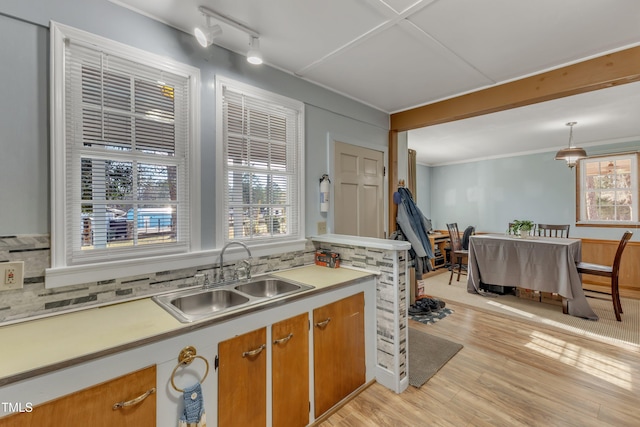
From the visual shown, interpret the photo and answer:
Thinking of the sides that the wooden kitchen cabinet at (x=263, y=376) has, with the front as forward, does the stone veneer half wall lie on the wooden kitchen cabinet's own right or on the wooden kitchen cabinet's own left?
on the wooden kitchen cabinet's own left

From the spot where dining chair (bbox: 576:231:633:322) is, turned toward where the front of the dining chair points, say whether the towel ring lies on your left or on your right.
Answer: on your left

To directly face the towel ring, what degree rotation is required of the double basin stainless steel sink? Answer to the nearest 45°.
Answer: approximately 45° to its right

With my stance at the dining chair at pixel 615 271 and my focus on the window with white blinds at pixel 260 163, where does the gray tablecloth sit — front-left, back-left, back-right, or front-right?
front-right

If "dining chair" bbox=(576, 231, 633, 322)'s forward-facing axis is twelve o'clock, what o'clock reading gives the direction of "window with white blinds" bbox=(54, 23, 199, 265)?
The window with white blinds is roughly at 10 o'clock from the dining chair.

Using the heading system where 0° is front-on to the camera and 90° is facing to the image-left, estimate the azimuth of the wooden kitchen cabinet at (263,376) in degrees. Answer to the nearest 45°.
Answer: approximately 315°

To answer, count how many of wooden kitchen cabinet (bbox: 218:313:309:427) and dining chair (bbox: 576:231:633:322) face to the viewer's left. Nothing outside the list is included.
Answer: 1

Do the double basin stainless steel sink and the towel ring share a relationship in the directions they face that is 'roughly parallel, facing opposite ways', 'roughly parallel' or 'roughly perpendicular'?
roughly parallel

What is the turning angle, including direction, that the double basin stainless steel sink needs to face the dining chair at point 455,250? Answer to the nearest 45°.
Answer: approximately 90° to its left

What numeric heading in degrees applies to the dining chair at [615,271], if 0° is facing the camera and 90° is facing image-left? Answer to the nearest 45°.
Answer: approximately 90°

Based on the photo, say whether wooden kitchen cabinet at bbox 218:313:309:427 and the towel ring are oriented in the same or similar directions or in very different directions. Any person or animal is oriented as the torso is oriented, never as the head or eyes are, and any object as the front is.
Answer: same or similar directions
